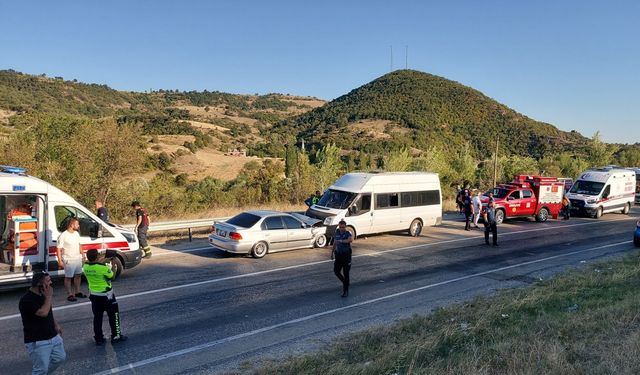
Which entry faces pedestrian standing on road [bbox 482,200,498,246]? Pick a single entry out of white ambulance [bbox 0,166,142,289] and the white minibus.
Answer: the white ambulance

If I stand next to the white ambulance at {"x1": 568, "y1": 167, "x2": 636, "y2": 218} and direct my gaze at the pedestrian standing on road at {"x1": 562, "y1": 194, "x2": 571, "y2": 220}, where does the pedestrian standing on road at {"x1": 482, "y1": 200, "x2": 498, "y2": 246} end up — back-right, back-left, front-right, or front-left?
front-left

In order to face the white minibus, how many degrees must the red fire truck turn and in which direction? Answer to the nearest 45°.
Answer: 0° — it already faces it

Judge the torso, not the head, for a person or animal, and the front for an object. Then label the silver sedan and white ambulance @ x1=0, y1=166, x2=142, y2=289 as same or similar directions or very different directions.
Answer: same or similar directions

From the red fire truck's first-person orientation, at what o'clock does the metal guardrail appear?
The metal guardrail is roughly at 12 o'clock from the red fire truck.

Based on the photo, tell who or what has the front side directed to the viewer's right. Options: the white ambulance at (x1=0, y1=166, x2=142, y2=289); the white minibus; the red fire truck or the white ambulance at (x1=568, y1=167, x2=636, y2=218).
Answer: the white ambulance at (x1=0, y1=166, x2=142, y2=289)

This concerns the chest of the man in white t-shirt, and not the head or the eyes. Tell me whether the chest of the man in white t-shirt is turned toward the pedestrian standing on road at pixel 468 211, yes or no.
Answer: no

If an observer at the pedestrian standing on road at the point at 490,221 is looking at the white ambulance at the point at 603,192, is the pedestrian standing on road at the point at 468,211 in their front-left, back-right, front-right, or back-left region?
front-left

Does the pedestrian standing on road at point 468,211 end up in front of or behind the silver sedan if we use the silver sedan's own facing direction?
in front

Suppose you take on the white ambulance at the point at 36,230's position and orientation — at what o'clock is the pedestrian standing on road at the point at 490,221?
The pedestrian standing on road is roughly at 12 o'clock from the white ambulance.

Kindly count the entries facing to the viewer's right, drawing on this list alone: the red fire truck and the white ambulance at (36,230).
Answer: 1

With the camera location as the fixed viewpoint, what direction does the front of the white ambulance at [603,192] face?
facing the viewer and to the left of the viewer

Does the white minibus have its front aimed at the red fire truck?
no

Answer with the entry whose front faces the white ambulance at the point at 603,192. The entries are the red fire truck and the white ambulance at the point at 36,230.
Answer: the white ambulance at the point at 36,230

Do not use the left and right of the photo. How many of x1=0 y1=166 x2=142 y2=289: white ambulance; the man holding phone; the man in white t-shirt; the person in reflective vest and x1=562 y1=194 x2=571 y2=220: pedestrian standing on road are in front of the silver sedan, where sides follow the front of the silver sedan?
1

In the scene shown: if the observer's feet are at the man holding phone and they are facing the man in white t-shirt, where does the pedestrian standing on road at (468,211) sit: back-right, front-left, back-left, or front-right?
front-right

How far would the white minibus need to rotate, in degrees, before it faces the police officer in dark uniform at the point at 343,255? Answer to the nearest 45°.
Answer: approximately 45° to its left

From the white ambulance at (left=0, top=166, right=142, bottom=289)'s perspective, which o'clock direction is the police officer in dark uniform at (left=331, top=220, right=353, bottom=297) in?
The police officer in dark uniform is roughly at 1 o'clock from the white ambulance.

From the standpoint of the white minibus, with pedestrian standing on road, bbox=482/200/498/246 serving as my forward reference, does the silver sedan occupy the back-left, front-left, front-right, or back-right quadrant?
back-right

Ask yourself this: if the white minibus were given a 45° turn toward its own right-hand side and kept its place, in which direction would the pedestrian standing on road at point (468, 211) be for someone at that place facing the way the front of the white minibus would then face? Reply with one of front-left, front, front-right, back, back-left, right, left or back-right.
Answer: back-right

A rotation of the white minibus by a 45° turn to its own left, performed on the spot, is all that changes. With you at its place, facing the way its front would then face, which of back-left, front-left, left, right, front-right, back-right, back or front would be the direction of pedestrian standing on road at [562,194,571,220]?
back-left

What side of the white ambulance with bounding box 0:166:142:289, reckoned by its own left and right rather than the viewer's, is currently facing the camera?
right
